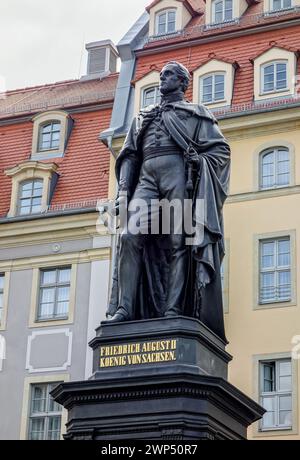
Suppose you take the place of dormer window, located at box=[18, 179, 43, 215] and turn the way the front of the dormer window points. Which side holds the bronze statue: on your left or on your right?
on your left

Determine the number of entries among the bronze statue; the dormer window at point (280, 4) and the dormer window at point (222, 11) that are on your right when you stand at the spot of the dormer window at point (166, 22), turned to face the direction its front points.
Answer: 0

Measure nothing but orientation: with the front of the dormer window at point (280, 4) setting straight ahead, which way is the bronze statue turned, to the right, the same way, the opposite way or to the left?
the same way

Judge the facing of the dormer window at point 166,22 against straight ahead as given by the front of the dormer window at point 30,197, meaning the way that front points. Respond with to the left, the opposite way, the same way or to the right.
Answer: the same way

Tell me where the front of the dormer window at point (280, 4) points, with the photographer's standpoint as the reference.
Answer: facing the viewer and to the left of the viewer

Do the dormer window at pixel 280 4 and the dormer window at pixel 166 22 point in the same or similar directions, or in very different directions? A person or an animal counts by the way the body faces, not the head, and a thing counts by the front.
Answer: same or similar directions

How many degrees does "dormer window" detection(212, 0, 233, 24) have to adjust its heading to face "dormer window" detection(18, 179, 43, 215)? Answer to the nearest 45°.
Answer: approximately 45° to its right

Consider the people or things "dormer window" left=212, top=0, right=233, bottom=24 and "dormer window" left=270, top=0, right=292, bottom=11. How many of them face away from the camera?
0

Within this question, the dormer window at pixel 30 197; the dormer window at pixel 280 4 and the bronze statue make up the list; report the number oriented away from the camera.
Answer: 0

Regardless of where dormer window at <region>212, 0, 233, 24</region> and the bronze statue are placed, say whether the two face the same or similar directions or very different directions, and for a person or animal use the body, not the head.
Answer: same or similar directions

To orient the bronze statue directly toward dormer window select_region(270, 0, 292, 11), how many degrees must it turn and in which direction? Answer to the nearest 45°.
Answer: approximately 135° to its right

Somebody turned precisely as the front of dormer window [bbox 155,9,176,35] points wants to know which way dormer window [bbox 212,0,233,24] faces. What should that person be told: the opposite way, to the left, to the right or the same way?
the same way

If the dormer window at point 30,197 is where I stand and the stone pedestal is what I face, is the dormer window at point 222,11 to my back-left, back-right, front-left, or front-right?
front-left
